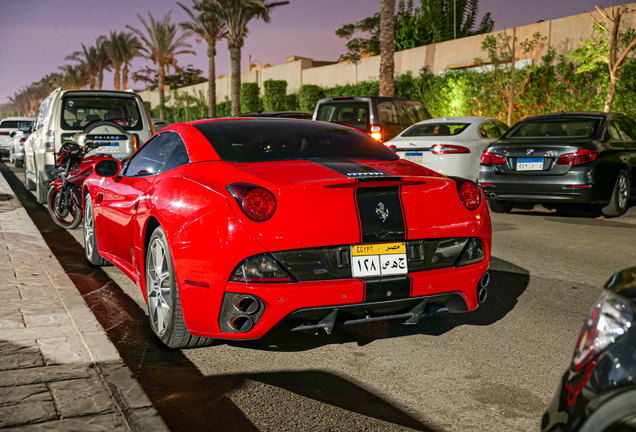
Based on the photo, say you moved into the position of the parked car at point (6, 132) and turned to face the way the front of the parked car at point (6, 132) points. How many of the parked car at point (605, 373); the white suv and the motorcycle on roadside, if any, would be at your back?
3

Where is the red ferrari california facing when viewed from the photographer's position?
facing away from the viewer and to the left of the viewer

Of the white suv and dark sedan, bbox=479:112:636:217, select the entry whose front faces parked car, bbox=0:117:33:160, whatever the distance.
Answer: the white suv

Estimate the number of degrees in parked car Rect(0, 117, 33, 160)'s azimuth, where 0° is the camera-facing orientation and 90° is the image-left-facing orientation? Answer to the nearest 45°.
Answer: approximately 180°

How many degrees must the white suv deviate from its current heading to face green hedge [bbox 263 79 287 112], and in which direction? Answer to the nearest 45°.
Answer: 0° — it already faces it

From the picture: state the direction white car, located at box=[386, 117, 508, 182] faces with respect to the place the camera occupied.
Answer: facing away from the viewer and to the right of the viewer

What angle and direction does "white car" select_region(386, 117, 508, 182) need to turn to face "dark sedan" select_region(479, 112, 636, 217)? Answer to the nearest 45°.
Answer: approximately 90° to its right

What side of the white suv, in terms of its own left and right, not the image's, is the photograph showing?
back

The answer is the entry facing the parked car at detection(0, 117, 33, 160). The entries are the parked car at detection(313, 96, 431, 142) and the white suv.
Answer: the white suv

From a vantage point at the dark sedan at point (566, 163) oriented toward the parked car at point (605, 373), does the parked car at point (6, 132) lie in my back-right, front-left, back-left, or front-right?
back-right

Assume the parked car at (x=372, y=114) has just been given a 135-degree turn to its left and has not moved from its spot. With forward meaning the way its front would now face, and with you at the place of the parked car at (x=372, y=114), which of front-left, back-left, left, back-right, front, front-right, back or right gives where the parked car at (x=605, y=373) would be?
left

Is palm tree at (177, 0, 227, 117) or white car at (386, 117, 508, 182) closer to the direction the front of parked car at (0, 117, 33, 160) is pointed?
the palm tree

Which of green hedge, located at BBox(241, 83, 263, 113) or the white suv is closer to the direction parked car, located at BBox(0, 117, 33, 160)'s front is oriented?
the green hedge
